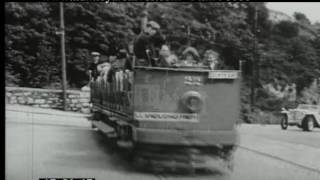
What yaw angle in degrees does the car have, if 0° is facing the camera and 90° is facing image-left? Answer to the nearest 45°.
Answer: approximately 45°

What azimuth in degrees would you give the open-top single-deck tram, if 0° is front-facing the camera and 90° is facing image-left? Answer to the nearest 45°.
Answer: approximately 0°

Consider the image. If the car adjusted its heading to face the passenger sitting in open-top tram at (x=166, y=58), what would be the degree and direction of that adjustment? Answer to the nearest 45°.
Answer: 0° — it already faces them

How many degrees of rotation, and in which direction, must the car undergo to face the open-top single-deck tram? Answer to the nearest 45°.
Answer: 0° — it already faces it

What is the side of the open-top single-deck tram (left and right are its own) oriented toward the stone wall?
right

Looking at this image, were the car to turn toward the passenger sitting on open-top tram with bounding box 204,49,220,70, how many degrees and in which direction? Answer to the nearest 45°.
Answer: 0° — it already faces them
